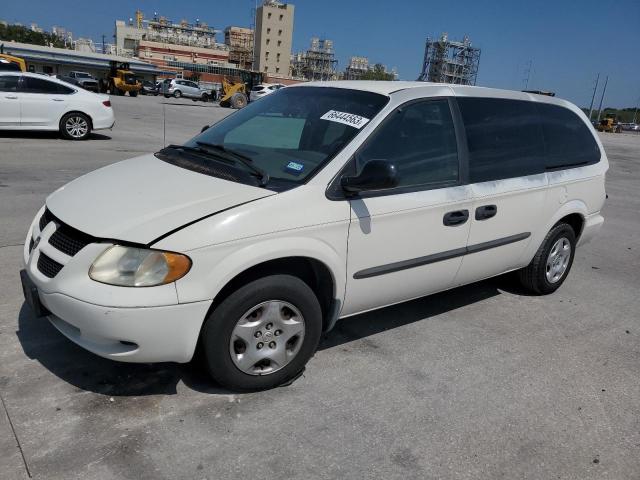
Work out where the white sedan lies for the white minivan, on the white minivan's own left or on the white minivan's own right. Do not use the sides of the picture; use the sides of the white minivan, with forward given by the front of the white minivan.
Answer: on the white minivan's own right

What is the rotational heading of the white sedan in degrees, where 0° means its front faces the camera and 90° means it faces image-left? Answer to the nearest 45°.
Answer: approximately 90°

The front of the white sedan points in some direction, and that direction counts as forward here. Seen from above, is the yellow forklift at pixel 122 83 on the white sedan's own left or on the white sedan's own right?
on the white sedan's own right

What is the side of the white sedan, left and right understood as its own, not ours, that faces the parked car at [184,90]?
right

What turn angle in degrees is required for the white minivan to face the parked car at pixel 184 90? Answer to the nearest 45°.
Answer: approximately 135° to its right

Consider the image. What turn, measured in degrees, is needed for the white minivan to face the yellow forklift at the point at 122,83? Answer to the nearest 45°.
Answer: approximately 135° to its right
